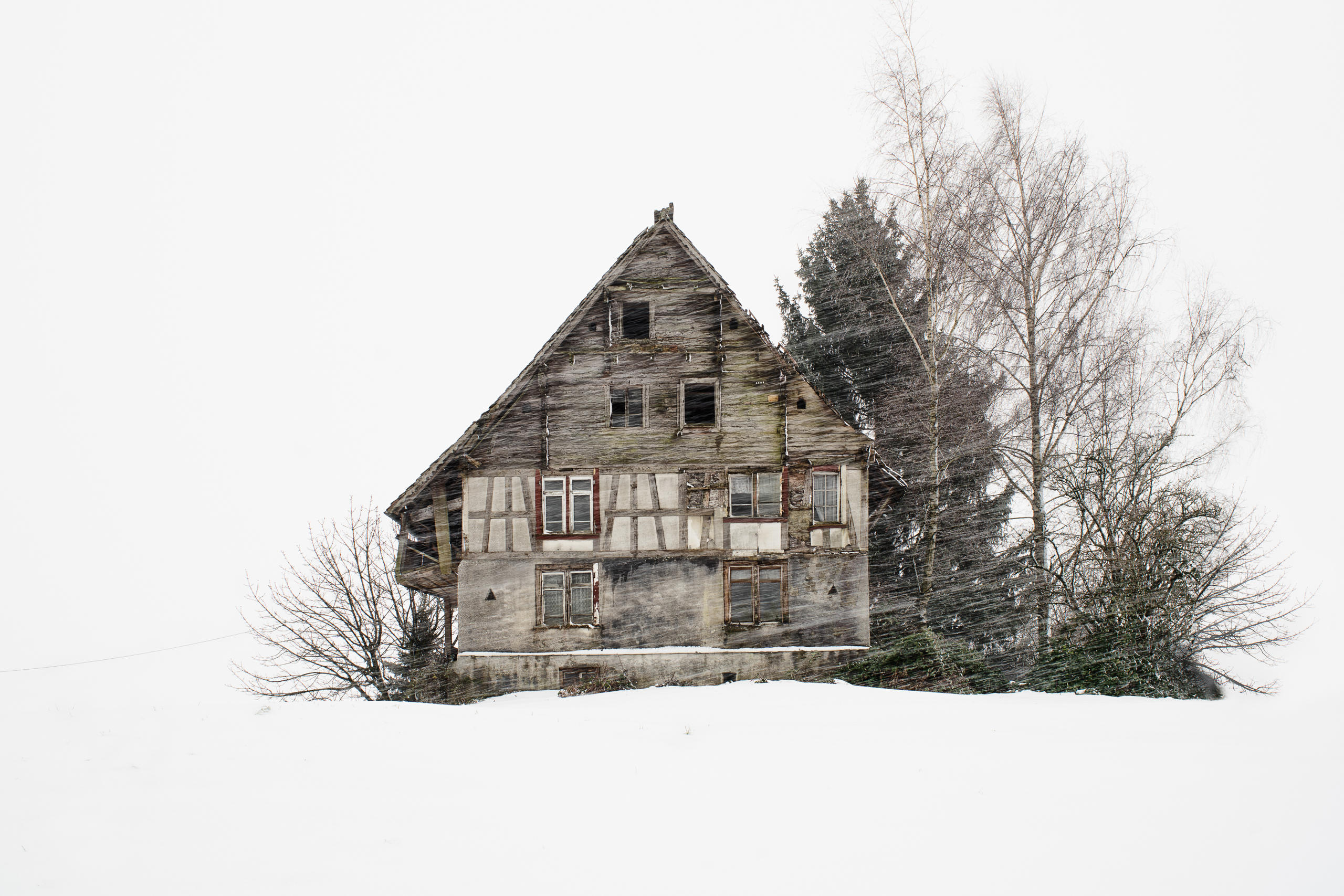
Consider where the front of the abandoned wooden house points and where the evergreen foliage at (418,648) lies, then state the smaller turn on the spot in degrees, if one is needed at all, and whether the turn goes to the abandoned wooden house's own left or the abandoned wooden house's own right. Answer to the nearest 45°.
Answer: approximately 135° to the abandoned wooden house's own right

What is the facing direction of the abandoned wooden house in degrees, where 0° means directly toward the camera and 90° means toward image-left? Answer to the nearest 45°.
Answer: approximately 0°

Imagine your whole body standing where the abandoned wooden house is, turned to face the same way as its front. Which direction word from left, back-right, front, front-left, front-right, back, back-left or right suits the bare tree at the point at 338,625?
back-right

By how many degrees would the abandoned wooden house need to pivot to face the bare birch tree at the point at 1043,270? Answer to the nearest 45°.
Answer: approximately 90° to its left
